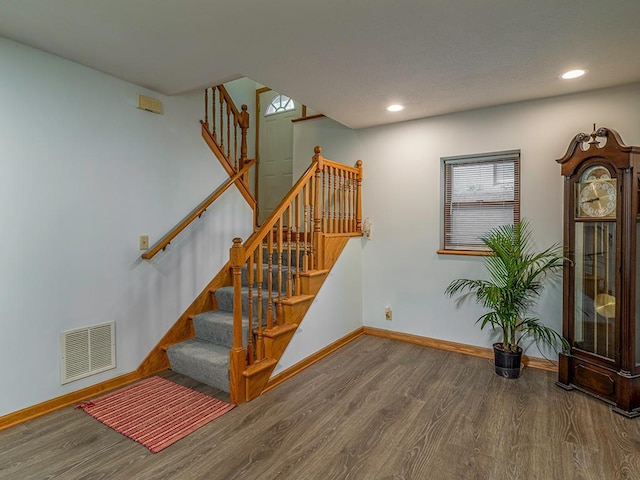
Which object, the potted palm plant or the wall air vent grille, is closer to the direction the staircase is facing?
the wall air vent grille

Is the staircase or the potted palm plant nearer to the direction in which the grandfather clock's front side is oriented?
the staircase

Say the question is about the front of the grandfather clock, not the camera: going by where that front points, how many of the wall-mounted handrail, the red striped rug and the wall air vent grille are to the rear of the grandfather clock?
0

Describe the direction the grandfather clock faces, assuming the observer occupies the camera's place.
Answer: facing the viewer and to the left of the viewer

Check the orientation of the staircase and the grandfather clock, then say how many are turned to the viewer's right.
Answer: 0

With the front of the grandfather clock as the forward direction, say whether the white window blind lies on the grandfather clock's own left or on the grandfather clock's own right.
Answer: on the grandfather clock's own right

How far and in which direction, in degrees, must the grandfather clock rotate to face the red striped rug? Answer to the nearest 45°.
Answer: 0° — it already faces it

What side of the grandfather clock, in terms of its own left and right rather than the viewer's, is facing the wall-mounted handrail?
front

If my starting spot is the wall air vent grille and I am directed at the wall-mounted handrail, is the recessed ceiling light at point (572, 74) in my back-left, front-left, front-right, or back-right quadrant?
front-right

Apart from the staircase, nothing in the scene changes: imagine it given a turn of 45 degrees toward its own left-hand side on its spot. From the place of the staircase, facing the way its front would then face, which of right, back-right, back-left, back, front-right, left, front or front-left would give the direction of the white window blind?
left

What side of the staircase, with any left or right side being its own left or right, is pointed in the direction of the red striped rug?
front

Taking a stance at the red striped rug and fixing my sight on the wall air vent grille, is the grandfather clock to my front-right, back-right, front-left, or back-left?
back-right

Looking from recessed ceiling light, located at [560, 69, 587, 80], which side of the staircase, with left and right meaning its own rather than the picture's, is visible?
left
